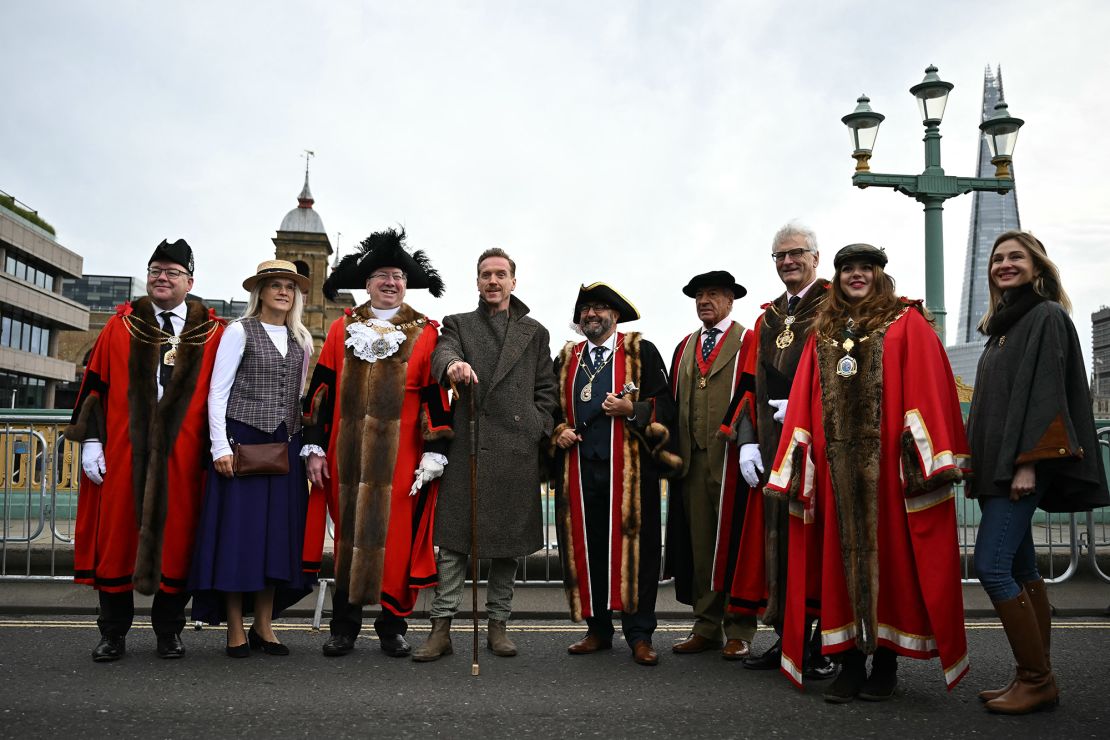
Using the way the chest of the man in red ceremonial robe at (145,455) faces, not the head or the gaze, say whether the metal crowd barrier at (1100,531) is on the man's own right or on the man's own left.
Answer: on the man's own left

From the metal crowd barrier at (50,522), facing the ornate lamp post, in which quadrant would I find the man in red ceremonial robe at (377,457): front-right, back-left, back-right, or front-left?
front-right

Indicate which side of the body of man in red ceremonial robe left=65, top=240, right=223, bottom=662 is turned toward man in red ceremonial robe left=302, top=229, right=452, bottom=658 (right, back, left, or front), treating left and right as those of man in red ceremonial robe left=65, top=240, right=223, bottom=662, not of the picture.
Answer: left

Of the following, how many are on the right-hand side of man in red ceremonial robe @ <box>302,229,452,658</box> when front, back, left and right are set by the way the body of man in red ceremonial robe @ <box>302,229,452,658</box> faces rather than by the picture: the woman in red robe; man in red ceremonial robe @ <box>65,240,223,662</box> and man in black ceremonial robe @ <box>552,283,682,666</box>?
1

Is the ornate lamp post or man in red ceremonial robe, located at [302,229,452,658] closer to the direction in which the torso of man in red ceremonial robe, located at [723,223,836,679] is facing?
the man in red ceremonial robe

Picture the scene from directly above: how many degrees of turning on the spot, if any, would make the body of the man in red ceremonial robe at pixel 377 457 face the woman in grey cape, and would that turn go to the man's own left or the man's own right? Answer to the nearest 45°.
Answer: approximately 45° to the man's own left

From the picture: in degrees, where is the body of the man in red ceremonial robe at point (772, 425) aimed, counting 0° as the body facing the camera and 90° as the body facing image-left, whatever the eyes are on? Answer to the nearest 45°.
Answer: approximately 45°

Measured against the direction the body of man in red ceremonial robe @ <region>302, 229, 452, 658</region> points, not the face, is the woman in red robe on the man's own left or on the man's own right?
on the man's own left

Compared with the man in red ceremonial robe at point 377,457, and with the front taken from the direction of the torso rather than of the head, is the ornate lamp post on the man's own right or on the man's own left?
on the man's own left

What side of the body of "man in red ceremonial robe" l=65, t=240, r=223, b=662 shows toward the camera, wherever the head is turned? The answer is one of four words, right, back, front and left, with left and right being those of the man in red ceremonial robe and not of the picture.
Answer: front

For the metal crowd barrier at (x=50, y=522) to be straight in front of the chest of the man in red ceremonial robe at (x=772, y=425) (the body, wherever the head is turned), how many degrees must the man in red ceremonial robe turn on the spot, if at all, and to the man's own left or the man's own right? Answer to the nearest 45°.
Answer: approximately 45° to the man's own right
